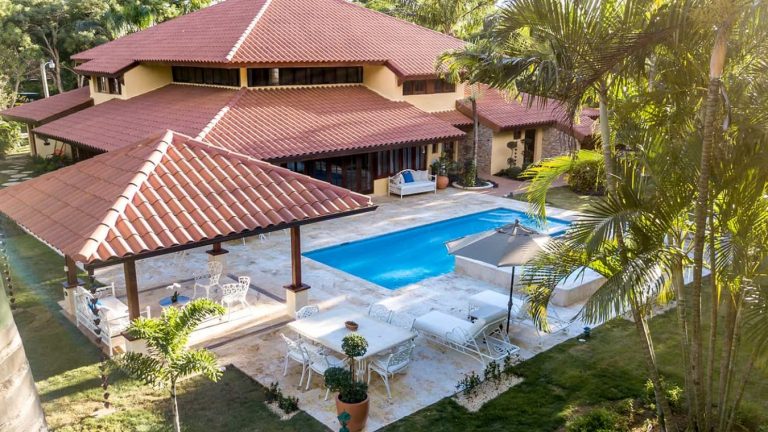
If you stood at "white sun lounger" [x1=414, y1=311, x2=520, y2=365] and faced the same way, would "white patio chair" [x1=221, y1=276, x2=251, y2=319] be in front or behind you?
in front

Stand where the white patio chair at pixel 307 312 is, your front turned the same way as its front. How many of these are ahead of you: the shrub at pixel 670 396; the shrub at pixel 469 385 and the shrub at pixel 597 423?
3

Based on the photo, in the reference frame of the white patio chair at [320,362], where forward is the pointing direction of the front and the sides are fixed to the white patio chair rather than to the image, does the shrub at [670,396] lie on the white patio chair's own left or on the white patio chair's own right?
on the white patio chair's own right

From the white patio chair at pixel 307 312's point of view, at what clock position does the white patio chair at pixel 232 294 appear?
the white patio chair at pixel 232 294 is roughly at 6 o'clock from the white patio chair at pixel 307 312.

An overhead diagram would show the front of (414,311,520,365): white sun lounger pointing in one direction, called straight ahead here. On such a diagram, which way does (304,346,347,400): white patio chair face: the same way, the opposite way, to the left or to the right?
to the right

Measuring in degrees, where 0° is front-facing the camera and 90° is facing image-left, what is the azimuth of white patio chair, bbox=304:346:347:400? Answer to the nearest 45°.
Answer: approximately 225°

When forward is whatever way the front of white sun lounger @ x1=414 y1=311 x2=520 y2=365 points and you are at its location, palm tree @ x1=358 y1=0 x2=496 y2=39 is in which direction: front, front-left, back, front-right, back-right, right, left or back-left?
front-right

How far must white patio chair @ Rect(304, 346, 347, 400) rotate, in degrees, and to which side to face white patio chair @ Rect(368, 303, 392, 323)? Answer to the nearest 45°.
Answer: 0° — it already faces it

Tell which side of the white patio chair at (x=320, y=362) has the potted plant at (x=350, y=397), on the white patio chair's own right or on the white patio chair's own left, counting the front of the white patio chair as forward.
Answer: on the white patio chair's own right

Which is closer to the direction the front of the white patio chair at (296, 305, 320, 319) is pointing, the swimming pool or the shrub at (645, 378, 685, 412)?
the shrub

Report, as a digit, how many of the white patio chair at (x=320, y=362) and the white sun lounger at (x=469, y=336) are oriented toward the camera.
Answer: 0

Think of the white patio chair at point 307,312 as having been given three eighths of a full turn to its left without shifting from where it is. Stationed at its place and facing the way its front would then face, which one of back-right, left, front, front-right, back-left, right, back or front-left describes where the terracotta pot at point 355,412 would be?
back

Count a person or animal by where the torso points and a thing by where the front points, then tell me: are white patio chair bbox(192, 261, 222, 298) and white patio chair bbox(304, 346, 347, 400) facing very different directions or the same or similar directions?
very different directions

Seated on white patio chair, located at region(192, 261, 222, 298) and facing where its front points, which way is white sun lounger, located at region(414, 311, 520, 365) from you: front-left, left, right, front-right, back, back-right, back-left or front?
left
